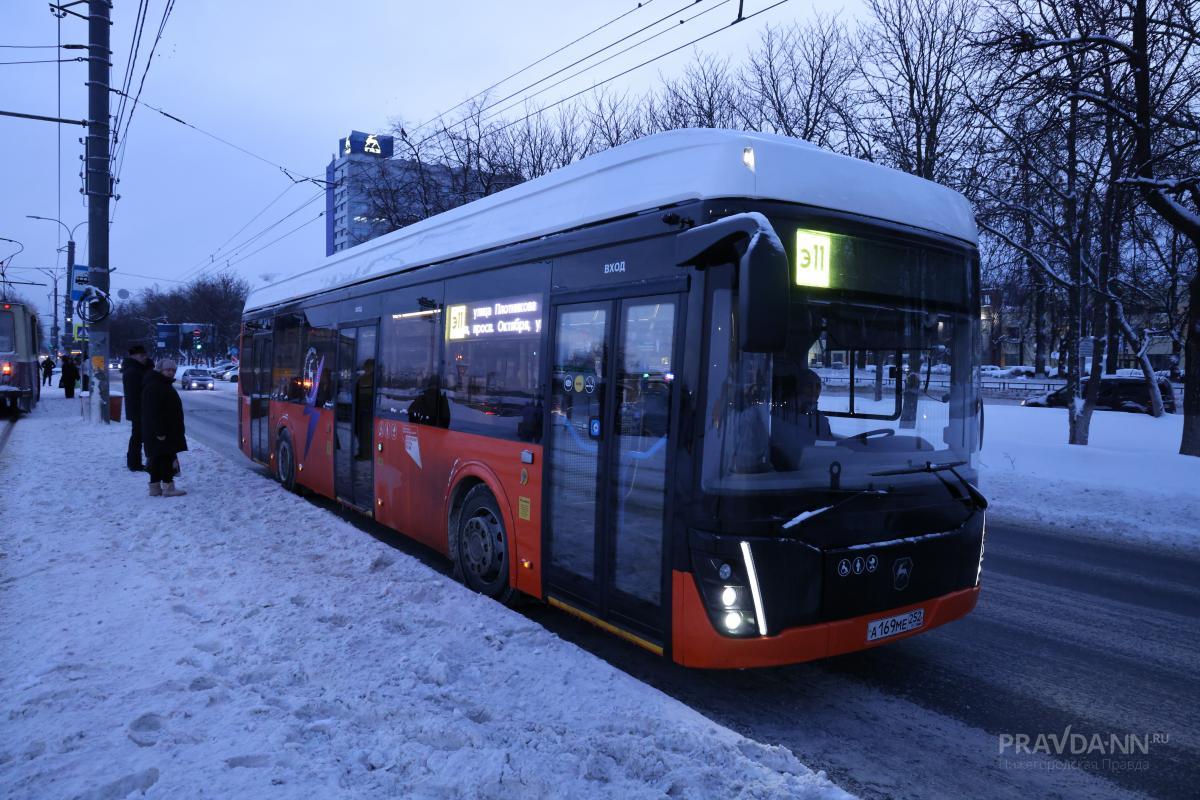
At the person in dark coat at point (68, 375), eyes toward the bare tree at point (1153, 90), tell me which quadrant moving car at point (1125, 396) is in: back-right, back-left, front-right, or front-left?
front-left

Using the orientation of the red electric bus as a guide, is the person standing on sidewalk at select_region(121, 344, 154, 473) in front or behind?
behind

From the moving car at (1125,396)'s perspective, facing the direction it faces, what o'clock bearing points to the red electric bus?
The red electric bus is roughly at 9 o'clock from the moving car.

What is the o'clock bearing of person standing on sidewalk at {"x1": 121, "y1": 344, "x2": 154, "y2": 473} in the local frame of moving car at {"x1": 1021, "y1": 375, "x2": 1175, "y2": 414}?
The person standing on sidewalk is roughly at 10 o'clock from the moving car.

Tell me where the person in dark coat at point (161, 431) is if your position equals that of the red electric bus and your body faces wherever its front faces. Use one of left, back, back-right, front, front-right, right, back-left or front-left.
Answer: back

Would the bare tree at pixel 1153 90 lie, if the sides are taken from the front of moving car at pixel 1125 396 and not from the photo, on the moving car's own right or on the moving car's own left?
on the moving car's own left

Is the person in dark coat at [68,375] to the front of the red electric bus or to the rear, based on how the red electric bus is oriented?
to the rear

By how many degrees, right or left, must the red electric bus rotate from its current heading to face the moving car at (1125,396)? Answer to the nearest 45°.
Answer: approximately 90° to its left

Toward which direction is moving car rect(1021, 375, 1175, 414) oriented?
to the viewer's left

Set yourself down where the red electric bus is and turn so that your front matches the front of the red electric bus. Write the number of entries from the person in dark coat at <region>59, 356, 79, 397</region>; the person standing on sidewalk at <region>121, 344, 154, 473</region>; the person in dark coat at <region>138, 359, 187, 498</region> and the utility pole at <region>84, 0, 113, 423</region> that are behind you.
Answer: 4

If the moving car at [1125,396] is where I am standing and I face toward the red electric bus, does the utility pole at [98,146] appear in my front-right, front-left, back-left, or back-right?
front-right

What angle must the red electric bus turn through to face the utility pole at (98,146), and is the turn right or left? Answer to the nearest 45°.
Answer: approximately 180°
